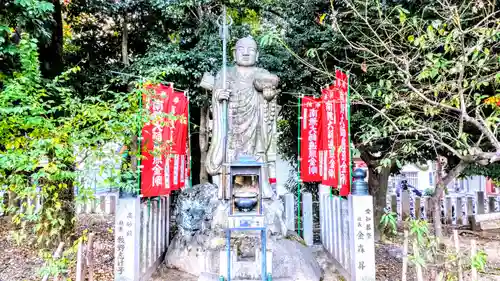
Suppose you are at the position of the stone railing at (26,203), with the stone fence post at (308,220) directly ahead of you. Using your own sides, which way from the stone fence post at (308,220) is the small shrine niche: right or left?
right

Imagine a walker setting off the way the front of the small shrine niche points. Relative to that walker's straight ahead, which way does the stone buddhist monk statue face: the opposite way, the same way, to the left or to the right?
the same way

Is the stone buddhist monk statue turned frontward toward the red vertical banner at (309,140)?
no

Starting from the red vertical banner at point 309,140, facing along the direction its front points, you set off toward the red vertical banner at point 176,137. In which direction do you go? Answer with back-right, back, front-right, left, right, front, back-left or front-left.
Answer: front-right

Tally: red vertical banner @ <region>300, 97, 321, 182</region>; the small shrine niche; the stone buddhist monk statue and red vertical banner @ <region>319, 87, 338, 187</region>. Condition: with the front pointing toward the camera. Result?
4

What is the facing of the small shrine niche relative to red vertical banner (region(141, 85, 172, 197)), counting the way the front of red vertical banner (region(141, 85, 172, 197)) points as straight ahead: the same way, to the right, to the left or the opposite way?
the same way

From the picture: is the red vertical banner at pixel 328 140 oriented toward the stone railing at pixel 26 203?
no

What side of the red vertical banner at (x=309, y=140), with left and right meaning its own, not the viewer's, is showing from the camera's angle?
front

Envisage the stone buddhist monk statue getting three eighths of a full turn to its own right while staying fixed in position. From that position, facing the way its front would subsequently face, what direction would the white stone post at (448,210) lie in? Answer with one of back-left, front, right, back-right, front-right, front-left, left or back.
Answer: right

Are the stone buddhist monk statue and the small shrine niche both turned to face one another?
no

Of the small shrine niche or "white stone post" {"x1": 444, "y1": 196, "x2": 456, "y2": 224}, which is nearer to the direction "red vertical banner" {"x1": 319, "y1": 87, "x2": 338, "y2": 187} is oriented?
the small shrine niche

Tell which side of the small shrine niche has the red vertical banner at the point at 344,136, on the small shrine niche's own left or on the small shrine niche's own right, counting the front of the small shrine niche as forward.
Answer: on the small shrine niche's own left

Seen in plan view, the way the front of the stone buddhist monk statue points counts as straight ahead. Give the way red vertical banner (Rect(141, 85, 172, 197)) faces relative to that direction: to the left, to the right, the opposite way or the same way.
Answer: the same way

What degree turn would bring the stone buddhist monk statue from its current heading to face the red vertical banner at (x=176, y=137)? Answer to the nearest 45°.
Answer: approximately 90° to its right

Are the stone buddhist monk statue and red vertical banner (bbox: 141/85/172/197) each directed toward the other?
no

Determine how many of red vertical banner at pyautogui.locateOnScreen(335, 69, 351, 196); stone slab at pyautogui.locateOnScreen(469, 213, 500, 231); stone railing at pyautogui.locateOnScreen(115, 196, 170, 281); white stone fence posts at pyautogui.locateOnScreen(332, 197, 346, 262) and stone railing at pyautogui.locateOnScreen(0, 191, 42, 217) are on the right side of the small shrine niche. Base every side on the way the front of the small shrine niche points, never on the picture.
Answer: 2

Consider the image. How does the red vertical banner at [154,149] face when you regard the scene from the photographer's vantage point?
facing the viewer

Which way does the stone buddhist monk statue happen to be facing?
toward the camera
